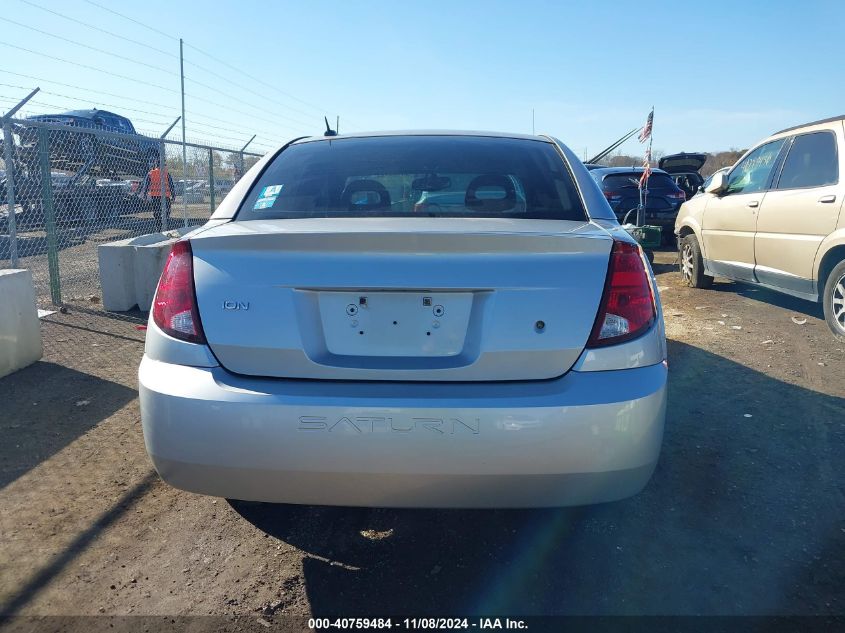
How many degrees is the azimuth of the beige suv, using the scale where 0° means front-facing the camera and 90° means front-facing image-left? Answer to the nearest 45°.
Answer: approximately 135°

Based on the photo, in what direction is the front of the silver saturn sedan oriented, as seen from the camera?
facing away from the viewer

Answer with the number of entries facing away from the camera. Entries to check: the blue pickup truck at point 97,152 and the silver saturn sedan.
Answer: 1

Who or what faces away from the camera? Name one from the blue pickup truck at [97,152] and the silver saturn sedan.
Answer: the silver saturn sedan

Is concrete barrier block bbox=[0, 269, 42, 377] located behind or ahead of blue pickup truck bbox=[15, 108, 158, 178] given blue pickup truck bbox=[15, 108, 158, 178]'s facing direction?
ahead

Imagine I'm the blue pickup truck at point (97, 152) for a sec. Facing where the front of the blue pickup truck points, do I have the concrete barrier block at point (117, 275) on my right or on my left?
on my left

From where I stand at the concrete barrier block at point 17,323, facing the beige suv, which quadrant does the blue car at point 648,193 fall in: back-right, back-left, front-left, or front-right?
front-left

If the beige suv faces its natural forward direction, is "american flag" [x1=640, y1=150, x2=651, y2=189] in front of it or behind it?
in front

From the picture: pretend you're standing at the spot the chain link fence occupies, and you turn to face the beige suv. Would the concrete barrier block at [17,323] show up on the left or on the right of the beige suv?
right

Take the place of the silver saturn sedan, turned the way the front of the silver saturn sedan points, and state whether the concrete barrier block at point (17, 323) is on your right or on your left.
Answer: on your left

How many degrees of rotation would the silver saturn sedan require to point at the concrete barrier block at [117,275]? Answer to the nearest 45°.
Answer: approximately 45° to its left

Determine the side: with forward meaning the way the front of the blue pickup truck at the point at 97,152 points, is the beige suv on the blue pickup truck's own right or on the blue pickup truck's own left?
on the blue pickup truck's own left
